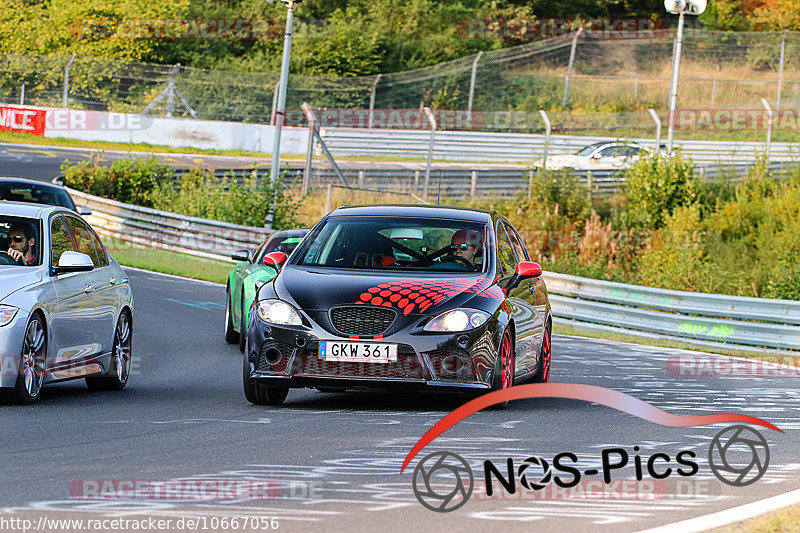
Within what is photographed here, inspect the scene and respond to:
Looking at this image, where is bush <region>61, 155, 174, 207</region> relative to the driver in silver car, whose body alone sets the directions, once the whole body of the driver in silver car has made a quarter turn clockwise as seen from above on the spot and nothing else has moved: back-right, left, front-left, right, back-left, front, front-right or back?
front-right

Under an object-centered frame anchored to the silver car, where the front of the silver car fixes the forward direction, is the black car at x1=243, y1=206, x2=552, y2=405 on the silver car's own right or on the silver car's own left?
on the silver car's own left

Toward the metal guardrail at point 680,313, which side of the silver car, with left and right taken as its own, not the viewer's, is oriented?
back

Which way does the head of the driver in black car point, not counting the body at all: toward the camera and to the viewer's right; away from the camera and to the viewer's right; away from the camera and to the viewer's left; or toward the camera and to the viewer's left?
toward the camera and to the viewer's left

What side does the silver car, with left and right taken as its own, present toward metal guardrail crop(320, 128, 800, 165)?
back

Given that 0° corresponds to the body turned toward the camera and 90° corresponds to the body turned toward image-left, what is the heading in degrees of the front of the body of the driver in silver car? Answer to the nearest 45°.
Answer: approximately 45°

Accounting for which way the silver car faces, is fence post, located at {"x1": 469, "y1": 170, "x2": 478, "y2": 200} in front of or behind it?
behind

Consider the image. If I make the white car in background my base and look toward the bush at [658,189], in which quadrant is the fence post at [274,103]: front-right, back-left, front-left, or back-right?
back-right

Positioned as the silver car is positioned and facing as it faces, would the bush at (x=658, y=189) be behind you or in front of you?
behind

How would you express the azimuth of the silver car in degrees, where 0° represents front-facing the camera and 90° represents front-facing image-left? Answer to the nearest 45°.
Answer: approximately 45°

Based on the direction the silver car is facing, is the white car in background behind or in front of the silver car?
behind
